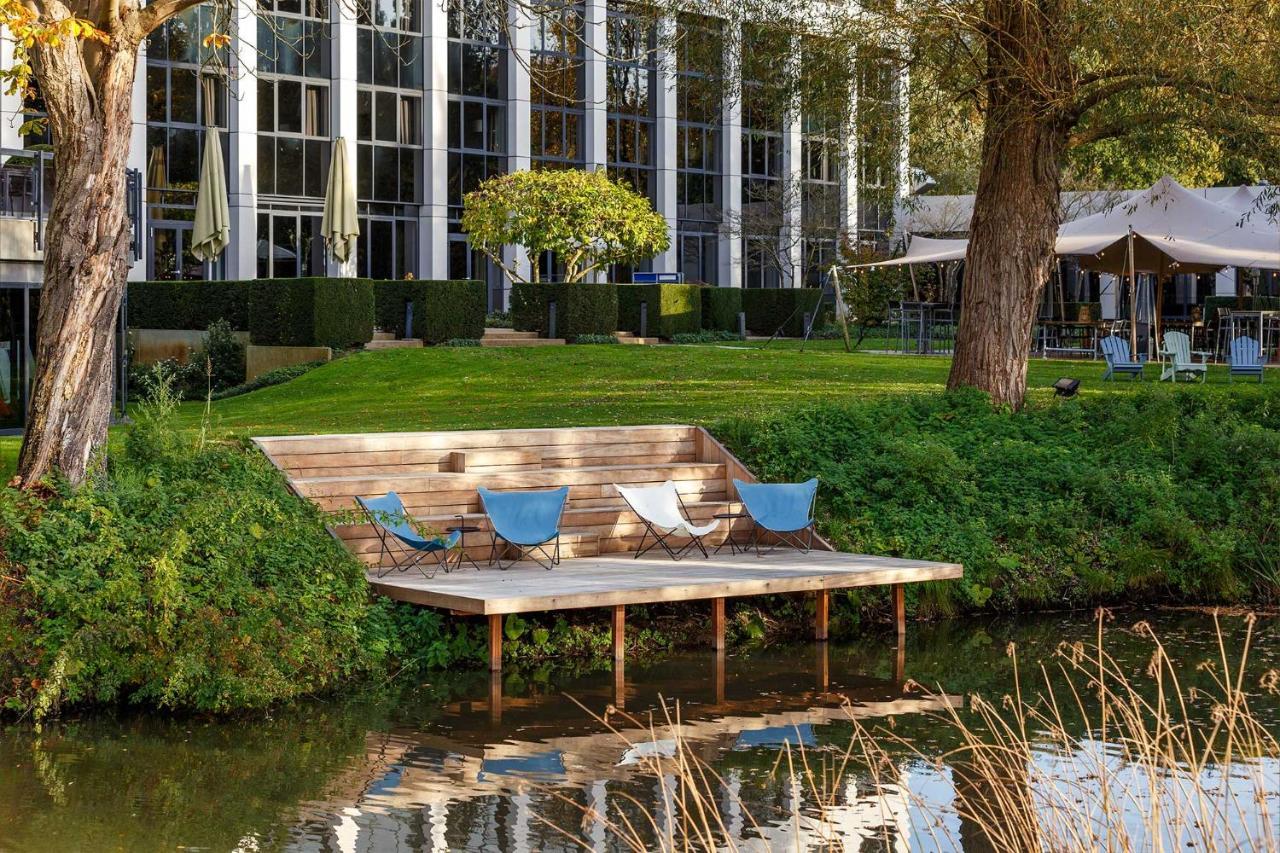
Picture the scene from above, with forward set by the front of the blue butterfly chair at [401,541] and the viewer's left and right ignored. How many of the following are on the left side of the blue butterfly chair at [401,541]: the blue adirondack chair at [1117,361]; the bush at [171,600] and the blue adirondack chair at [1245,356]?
2

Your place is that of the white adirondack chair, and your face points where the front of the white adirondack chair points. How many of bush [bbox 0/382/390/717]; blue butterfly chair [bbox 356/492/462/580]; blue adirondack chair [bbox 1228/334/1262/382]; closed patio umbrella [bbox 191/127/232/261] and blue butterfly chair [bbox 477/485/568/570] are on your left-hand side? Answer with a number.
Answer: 1

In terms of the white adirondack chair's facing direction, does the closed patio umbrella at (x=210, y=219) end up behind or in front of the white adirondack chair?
behind

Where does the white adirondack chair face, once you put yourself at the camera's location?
facing the viewer and to the right of the viewer

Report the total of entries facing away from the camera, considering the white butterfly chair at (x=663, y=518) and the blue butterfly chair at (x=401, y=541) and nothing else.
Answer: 0

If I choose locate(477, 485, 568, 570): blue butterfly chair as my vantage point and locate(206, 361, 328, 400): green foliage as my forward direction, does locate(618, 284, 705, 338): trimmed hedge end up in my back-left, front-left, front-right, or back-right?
front-right

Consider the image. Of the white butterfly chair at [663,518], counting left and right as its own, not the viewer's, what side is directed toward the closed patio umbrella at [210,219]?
back

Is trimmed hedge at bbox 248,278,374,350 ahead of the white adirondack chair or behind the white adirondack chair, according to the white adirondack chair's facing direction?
behind

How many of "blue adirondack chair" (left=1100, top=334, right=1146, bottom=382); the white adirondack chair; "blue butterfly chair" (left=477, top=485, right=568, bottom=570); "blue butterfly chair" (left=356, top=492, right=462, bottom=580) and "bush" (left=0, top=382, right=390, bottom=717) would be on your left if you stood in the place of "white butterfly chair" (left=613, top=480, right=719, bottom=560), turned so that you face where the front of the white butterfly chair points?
2

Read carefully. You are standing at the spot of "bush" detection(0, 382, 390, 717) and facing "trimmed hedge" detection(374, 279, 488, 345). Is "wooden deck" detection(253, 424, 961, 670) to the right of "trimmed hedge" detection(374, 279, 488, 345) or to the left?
right
